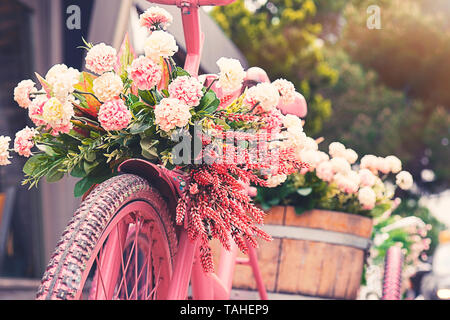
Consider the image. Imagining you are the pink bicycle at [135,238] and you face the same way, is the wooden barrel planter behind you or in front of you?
behind

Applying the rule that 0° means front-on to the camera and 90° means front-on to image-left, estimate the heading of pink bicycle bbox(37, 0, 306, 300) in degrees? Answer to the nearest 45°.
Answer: approximately 45°

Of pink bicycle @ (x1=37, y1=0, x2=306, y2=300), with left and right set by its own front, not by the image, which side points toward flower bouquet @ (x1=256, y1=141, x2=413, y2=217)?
back
